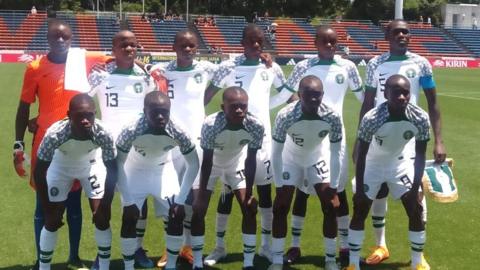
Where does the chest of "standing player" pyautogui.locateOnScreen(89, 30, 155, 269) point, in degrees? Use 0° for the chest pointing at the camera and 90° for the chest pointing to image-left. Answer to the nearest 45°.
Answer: approximately 0°

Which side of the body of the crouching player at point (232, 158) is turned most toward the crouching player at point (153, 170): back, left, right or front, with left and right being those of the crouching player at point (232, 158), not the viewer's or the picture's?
right

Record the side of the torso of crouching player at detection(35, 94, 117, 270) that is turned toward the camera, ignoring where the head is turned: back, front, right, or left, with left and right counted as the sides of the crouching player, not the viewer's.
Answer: front

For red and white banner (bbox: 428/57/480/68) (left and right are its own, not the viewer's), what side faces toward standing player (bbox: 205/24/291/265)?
front

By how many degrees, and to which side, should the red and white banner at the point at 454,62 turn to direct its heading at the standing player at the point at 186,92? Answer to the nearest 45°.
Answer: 0° — it already faces them

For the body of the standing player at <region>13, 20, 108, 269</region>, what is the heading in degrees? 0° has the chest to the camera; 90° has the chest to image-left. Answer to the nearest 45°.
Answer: approximately 0°
